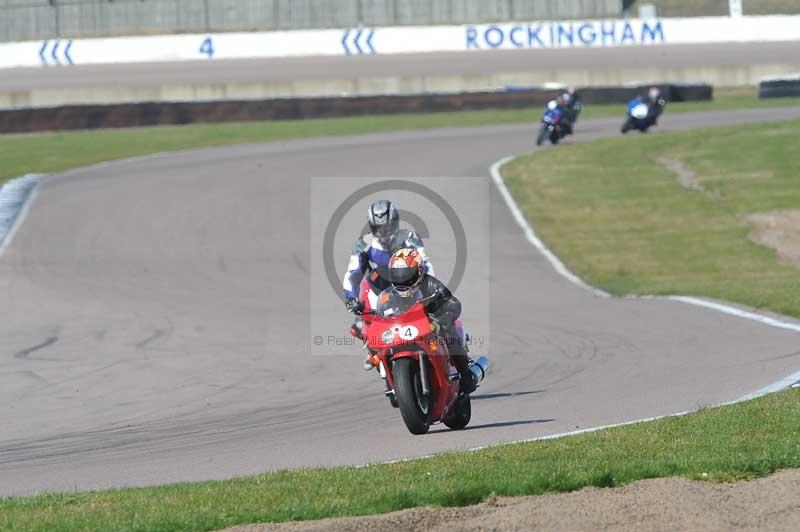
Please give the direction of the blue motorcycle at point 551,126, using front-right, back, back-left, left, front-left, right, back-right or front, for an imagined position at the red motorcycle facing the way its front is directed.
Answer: back-right

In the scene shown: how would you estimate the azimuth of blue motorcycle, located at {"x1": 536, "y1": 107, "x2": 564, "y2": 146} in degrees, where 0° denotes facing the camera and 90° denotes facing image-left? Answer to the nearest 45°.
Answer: approximately 45°

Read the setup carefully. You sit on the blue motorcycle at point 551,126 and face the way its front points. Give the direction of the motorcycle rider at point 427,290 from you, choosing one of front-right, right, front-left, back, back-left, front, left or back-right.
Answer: front-left

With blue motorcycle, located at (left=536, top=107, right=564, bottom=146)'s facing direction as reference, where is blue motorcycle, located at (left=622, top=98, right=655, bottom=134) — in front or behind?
behind

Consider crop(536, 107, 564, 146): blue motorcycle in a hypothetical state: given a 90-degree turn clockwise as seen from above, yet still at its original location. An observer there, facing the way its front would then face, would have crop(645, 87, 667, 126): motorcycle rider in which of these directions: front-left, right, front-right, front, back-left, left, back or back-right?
right

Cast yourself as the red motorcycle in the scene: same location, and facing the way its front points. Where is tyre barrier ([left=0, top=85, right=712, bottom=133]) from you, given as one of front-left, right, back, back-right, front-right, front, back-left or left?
back-right

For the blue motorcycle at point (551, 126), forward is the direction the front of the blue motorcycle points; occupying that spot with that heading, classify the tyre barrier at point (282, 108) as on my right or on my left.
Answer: on my right

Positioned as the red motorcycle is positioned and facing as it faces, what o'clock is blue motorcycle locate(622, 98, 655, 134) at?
The blue motorcycle is roughly at 5 o'clock from the red motorcycle.

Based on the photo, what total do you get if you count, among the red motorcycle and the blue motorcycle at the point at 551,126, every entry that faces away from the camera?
0

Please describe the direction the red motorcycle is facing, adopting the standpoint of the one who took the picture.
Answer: facing the viewer and to the left of the viewer
